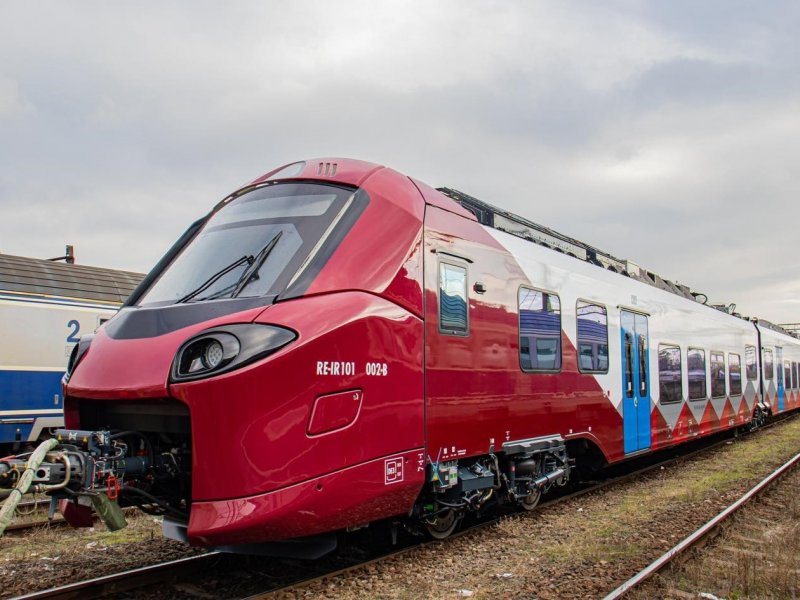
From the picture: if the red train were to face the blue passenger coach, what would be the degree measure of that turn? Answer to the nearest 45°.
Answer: approximately 90° to its right

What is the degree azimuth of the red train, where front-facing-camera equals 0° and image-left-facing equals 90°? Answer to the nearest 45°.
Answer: approximately 45°
